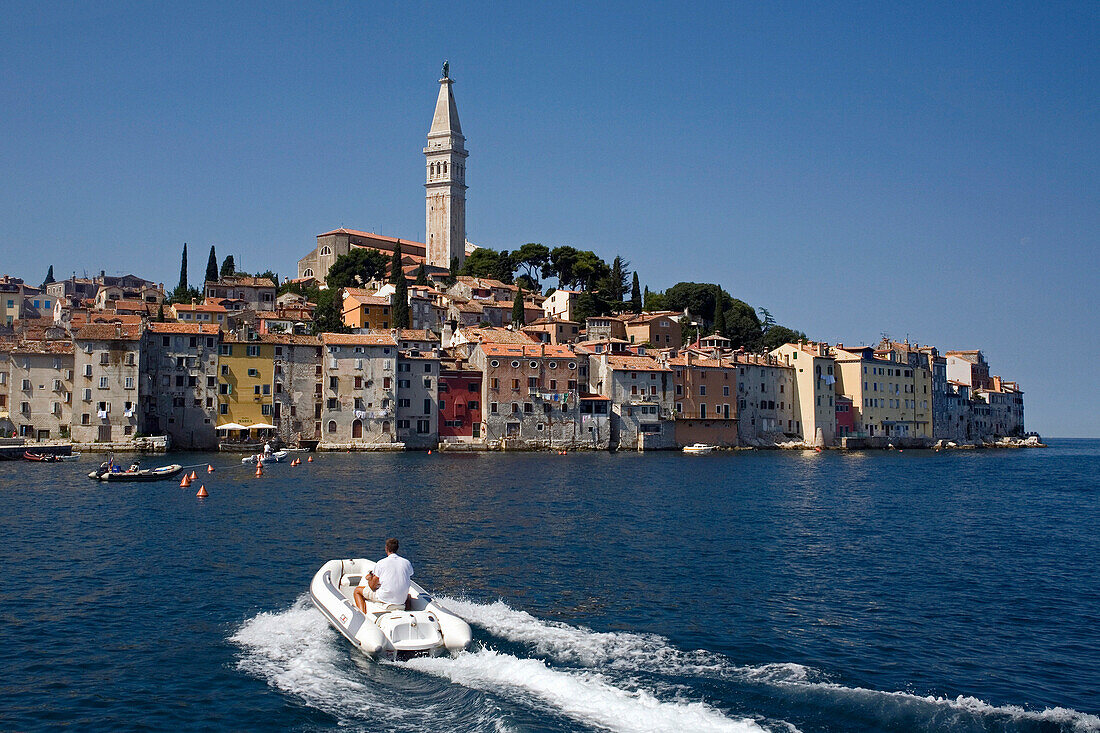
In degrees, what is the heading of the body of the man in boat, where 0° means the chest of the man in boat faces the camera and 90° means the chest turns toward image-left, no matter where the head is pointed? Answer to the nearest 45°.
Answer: approximately 135°

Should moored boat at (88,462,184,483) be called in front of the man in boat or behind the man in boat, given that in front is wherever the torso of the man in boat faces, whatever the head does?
in front

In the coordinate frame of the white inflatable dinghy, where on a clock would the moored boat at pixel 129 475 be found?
The moored boat is roughly at 1 o'clock from the white inflatable dinghy.

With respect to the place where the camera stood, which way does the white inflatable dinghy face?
facing away from the viewer and to the left of the viewer
